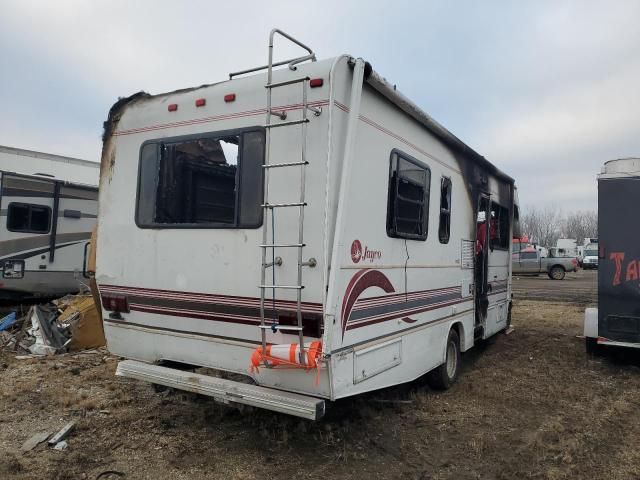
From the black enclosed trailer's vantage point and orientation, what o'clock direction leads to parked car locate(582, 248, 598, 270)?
The parked car is roughly at 12 o'clock from the black enclosed trailer.

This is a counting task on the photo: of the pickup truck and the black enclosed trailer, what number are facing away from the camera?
1

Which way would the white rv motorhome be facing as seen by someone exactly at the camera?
facing away from the viewer and to the right of the viewer

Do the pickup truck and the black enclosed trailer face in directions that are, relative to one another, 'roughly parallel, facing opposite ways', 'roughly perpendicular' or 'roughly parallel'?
roughly perpendicular

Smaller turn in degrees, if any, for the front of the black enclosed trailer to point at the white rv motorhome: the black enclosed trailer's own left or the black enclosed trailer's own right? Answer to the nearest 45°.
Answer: approximately 135° to the black enclosed trailer's own left

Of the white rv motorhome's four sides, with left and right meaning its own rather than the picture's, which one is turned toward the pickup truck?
front

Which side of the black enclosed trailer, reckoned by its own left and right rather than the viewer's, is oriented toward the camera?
back
